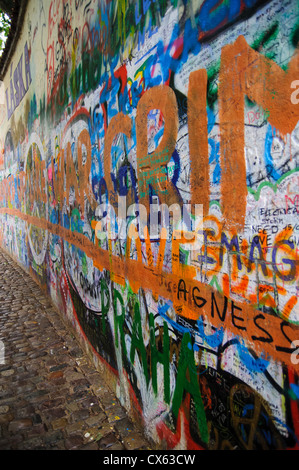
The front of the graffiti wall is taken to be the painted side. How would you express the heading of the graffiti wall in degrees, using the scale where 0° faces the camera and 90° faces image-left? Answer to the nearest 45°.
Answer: approximately 45°
